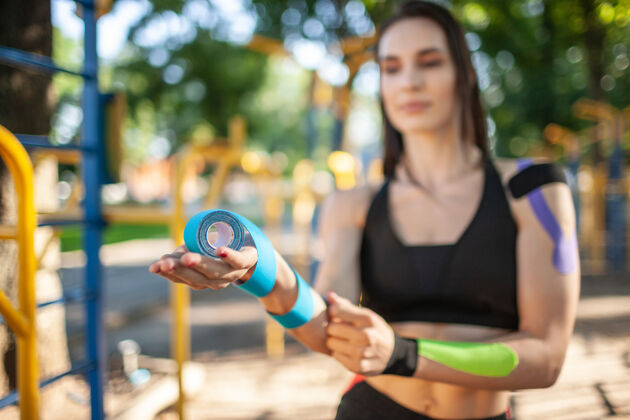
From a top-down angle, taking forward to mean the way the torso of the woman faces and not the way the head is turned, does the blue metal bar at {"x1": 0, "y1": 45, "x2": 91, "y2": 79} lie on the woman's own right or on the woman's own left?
on the woman's own right

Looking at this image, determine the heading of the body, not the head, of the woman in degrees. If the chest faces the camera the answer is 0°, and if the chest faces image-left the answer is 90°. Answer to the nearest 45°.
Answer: approximately 0°

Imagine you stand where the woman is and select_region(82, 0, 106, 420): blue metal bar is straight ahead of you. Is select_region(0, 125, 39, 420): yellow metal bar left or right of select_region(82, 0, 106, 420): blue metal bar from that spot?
left

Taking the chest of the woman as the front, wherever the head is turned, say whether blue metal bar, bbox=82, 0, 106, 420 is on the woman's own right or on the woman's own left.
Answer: on the woman's own right

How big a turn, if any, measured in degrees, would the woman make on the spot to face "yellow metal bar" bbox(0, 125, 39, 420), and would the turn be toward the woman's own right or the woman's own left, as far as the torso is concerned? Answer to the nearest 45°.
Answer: approximately 90° to the woman's own right

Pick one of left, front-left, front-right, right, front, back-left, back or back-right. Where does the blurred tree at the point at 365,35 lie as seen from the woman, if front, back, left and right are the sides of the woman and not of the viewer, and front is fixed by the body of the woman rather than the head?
back
